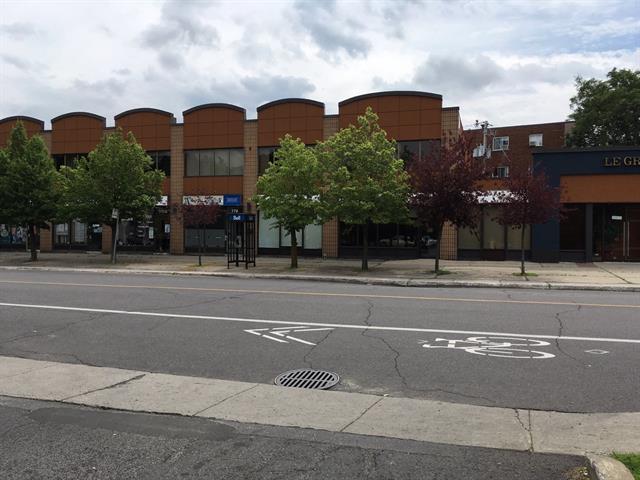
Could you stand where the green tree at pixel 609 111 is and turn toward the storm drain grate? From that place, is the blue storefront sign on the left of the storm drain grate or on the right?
right

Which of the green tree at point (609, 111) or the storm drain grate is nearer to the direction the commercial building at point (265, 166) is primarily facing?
the storm drain grate

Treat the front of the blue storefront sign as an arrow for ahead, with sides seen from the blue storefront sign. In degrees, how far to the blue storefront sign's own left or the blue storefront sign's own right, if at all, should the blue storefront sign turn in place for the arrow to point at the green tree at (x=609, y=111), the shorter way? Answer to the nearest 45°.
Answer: approximately 90° to the blue storefront sign's own left

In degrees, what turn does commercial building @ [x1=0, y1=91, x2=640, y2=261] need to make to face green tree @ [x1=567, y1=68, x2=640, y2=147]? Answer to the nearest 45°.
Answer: approximately 135° to its left

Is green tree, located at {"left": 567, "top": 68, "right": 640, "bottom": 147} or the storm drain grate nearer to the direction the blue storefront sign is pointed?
the storm drain grate

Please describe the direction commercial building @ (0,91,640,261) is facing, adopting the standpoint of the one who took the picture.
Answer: facing the viewer

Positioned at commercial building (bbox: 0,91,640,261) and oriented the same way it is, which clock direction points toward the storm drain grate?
The storm drain grate is roughly at 12 o'clock from the commercial building.

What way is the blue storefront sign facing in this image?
toward the camera

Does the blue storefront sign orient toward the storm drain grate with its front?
yes

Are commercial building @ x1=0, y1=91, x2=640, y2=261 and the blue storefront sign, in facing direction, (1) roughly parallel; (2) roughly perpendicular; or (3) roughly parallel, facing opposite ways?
roughly parallel
